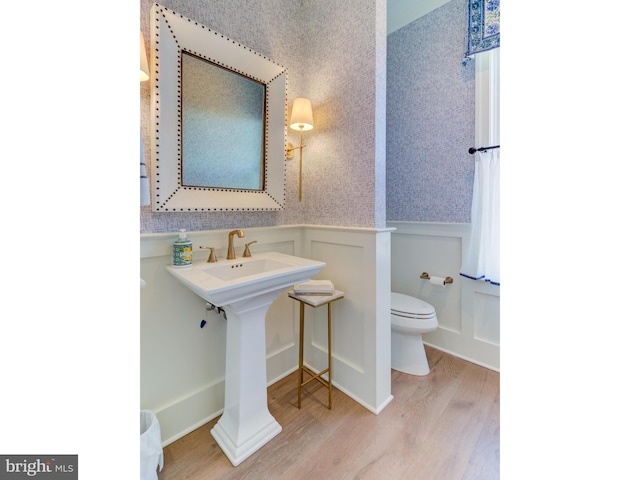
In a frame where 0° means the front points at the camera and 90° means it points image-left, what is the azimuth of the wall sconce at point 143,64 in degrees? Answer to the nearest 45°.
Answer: approximately 315°

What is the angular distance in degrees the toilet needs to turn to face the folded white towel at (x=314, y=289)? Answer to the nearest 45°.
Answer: approximately 90° to its right

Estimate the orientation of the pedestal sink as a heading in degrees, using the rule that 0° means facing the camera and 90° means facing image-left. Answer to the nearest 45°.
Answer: approximately 315°

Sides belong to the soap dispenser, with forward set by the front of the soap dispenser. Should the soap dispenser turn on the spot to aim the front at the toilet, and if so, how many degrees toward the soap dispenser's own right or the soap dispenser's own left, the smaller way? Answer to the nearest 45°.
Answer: approximately 45° to the soap dispenser's own left
